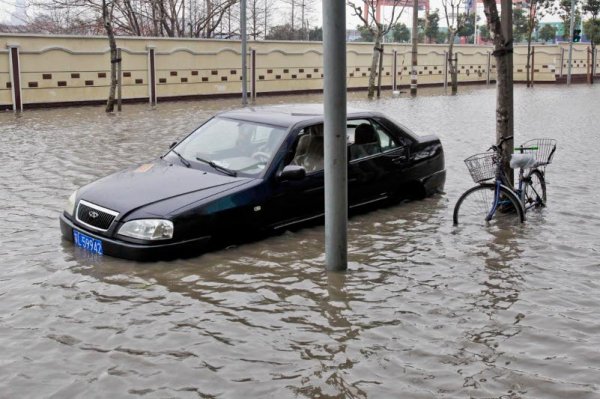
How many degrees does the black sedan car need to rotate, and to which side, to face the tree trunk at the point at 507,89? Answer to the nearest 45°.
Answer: approximately 180°

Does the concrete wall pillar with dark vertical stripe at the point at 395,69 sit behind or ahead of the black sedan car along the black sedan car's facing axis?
behind

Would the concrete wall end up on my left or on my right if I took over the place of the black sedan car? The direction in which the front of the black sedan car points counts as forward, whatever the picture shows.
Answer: on my right
